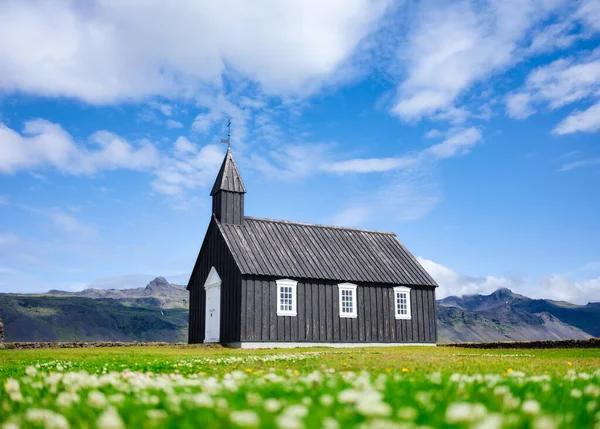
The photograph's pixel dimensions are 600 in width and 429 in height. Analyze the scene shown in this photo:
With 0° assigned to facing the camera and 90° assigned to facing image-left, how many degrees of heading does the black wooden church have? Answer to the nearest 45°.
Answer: approximately 45°

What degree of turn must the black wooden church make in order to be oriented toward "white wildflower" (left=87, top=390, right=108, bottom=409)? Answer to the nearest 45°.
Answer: approximately 45° to its left

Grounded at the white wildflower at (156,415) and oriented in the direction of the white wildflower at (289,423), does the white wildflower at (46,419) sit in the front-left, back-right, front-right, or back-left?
back-right

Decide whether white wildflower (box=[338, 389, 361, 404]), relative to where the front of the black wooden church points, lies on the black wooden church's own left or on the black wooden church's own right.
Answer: on the black wooden church's own left

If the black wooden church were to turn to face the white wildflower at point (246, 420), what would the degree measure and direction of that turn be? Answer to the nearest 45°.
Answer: approximately 45° to its left

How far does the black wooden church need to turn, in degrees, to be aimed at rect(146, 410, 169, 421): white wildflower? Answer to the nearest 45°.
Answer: approximately 45° to its left

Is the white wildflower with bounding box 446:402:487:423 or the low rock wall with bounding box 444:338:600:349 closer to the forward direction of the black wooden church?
the white wildflower

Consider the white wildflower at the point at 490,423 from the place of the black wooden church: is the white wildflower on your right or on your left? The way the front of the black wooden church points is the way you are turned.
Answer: on your left
